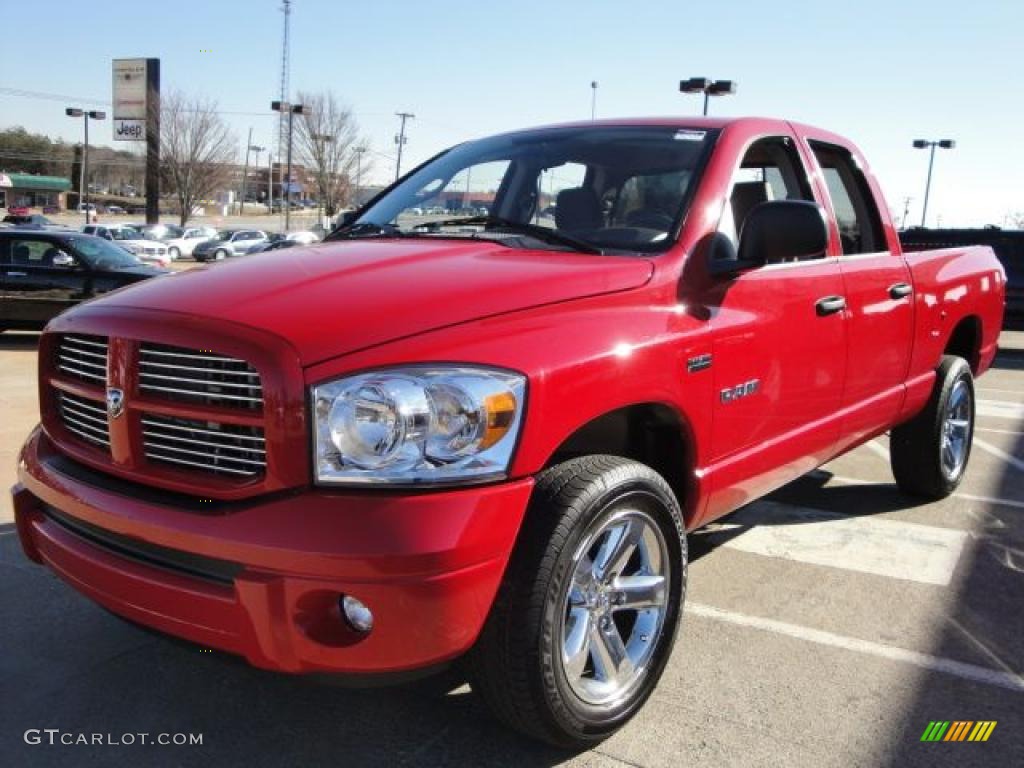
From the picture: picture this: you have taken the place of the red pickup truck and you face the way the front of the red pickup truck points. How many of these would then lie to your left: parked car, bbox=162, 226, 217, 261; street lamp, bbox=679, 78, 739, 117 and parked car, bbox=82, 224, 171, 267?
0

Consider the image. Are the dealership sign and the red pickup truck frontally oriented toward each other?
no

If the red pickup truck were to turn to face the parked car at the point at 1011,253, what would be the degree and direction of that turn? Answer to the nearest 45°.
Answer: approximately 180°

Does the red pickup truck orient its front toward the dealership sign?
no

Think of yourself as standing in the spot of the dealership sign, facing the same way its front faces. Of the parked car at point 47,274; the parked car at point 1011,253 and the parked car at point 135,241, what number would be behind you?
0

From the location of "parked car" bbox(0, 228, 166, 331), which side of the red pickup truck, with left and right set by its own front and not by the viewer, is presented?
right

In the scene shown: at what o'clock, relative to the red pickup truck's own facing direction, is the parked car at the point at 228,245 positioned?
The parked car is roughly at 4 o'clock from the red pickup truck.

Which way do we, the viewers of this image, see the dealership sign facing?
facing the viewer

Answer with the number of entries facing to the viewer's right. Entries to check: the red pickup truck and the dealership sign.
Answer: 0

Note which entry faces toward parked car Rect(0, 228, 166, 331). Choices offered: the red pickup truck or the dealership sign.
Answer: the dealership sign

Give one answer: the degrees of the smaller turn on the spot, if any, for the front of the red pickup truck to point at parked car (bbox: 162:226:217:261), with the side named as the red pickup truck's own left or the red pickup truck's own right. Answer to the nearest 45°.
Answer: approximately 135° to the red pickup truck's own right

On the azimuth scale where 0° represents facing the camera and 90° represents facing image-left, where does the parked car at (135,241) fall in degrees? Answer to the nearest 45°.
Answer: approximately 315°

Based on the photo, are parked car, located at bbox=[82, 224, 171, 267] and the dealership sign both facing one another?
no

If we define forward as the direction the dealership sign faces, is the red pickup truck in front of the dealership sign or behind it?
in front

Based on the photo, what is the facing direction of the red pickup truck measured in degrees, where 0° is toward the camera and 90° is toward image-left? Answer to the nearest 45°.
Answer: approximately 45°

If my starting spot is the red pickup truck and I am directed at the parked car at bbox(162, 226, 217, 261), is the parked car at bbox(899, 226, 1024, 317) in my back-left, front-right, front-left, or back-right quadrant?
front-right

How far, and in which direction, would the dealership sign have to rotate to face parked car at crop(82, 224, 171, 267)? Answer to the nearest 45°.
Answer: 0° — it already faces it
